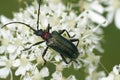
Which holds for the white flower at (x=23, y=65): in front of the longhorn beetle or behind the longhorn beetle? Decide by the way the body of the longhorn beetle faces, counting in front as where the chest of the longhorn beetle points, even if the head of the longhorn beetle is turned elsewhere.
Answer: in front

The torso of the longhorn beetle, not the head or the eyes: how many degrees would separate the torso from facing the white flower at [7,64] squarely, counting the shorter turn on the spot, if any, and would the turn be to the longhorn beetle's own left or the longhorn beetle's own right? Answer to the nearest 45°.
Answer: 0° — it already faces it

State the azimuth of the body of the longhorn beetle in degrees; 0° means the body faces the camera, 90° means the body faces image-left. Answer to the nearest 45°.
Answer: approximately 135°
